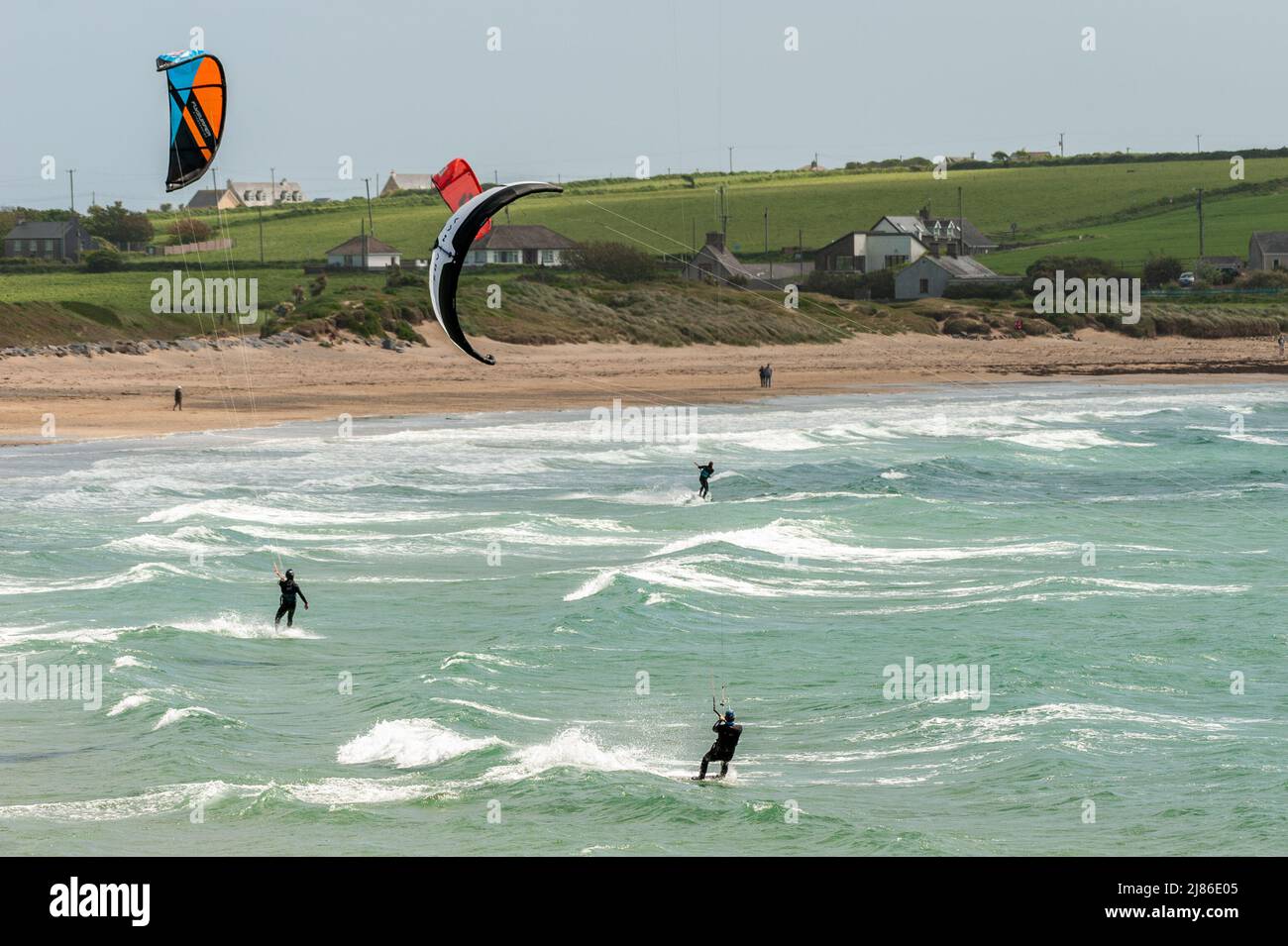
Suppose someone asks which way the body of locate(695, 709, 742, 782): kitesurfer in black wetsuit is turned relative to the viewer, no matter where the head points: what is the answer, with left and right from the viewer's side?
facing away from the viewer and to the left of the viewer

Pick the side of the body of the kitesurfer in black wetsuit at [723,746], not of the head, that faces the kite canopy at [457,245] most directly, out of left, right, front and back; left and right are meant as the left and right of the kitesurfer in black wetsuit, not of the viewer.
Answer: front

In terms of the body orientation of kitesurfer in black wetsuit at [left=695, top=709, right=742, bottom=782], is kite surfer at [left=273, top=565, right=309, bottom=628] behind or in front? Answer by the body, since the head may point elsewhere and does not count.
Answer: in front

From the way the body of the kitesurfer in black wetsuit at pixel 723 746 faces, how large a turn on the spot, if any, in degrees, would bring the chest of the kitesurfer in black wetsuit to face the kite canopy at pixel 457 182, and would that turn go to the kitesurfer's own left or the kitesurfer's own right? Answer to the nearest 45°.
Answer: approximately 45° to the kitesurfer's own right

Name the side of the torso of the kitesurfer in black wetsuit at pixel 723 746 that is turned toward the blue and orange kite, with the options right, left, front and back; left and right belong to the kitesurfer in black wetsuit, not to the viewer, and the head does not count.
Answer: front
